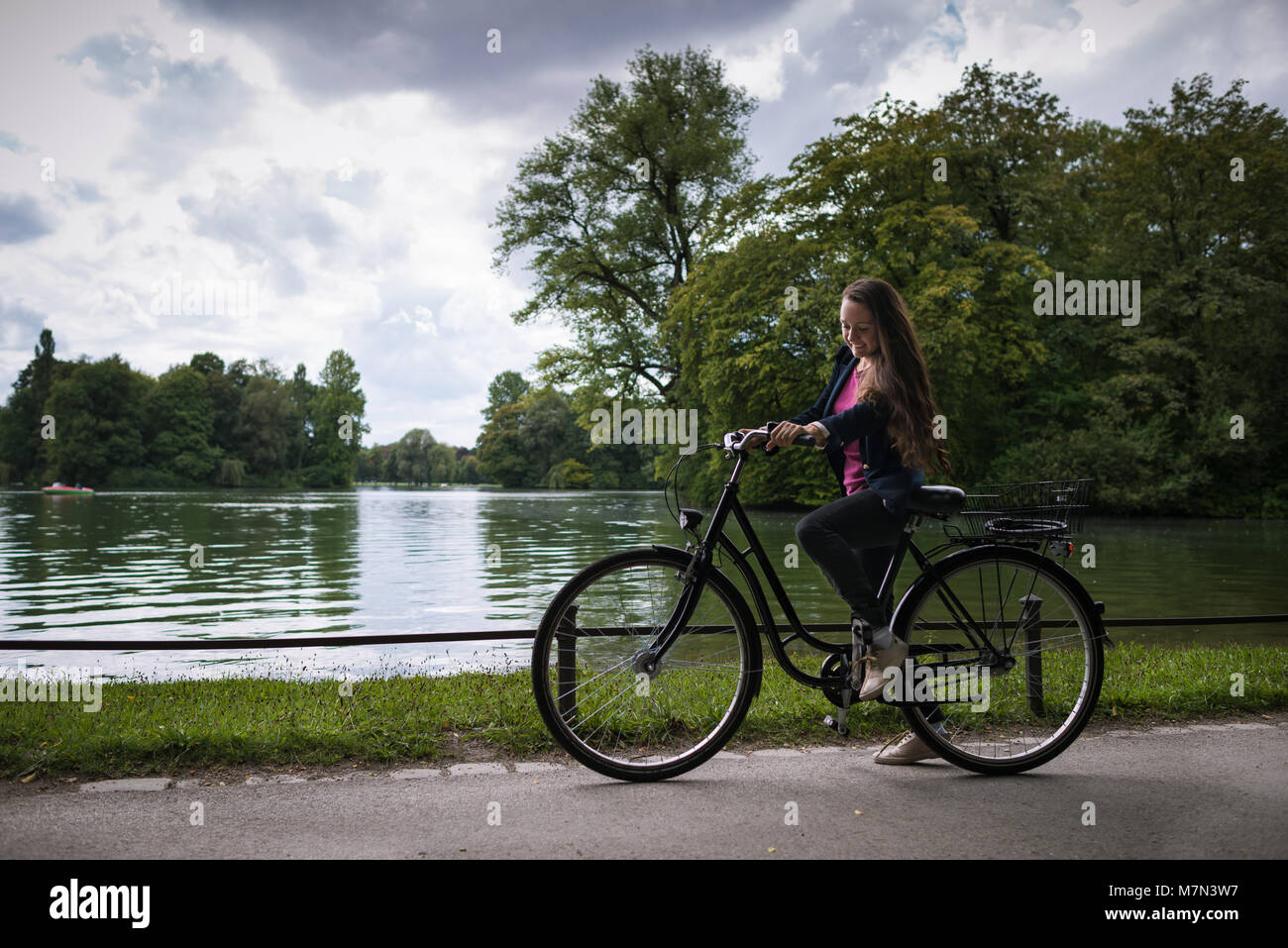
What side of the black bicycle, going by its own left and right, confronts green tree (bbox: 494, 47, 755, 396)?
right

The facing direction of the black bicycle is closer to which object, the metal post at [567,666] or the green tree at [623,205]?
the metal post

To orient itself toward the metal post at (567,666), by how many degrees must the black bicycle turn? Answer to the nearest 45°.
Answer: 0° — it already faces it

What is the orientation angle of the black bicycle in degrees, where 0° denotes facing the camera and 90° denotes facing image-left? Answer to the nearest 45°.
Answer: approximately 90°
